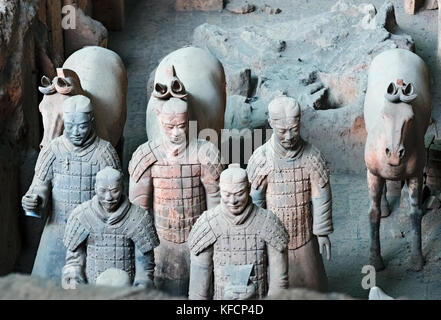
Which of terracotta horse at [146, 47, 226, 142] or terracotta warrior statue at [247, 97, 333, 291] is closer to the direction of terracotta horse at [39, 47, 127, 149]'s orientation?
the terracotta warrior statue

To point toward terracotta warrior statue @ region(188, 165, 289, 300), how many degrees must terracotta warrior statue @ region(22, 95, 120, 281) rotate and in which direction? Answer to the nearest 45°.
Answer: approximately 45° to its left

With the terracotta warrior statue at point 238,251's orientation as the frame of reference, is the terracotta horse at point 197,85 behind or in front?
behind

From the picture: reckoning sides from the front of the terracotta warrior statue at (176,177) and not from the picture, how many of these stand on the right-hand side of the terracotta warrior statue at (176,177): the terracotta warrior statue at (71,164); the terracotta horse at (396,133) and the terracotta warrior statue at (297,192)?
1

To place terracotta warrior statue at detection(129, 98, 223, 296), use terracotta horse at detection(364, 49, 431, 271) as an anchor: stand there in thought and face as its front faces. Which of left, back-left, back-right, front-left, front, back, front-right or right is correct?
front-right

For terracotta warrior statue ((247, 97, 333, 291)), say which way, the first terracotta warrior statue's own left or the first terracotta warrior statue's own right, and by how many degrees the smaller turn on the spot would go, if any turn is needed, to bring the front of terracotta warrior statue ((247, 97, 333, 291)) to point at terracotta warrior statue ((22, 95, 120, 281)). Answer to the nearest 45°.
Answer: approximately 90° to the first terracotta warrior statue's own right

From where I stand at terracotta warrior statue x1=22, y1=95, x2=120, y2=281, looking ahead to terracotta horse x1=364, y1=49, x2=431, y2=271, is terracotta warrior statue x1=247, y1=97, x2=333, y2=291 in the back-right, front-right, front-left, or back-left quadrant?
front-right

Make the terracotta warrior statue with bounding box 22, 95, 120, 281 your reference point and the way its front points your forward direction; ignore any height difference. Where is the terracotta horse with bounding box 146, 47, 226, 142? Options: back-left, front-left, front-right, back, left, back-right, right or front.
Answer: back-left

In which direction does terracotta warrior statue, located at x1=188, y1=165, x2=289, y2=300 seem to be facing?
toward the camera

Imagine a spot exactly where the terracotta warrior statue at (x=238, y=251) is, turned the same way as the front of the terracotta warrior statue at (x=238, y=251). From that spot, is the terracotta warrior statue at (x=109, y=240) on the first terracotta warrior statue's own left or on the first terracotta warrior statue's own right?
on the first terracotta warrior statue's own right

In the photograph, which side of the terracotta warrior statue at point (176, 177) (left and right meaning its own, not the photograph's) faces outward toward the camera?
front

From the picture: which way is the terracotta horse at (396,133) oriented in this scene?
toward the camera

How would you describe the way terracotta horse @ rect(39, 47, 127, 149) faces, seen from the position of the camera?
facing the viewer and to the left of the viewer

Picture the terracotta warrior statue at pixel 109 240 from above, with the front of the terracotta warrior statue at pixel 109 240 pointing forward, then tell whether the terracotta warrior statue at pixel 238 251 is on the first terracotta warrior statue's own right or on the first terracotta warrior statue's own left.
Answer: on the first terracotta warrior statue's own left

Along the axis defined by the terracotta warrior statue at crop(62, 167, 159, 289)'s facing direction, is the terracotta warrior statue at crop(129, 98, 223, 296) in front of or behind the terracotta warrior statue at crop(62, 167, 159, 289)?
behind

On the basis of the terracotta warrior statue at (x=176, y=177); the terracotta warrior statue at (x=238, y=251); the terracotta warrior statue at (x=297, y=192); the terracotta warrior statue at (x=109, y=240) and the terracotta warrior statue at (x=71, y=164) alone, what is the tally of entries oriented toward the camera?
5
